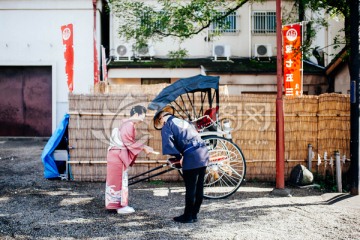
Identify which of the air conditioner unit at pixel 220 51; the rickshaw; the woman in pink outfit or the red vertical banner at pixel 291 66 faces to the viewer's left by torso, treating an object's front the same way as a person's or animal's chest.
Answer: the rickshaw

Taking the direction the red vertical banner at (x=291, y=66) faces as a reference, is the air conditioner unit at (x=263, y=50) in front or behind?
behind

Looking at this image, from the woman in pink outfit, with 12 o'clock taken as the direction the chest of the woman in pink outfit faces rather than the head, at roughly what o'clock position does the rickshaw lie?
The rickshaw is roughly at 11 o'clock from the woman in pink outfit.

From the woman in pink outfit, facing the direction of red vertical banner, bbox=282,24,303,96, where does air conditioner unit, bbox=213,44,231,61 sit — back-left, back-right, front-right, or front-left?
front-left

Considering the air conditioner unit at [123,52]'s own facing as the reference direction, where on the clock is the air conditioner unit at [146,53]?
the air conditioner unit at [146,53] is roughly at 9 o'clock from the air conditioner unit at [123,52].

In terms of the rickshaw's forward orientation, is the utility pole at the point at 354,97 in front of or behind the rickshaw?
behind

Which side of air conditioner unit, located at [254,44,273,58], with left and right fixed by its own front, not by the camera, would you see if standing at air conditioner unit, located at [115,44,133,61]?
right

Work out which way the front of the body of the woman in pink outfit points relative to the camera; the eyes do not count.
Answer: to the viewer's right

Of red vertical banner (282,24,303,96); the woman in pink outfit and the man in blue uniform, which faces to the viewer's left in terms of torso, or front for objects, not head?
the man in blue uniform

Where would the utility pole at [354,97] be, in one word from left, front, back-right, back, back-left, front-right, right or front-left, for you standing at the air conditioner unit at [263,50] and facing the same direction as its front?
front

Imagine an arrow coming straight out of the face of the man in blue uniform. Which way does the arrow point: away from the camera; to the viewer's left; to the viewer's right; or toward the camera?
to the viewer's left

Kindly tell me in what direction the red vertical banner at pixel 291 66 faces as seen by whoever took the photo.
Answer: facing the viewer

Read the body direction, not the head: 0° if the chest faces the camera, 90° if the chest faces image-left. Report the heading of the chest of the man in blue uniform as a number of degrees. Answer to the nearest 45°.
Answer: approximately 90°

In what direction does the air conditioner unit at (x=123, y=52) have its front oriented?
toward the camera

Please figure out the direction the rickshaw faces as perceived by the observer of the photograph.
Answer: facing to the left of the viewer

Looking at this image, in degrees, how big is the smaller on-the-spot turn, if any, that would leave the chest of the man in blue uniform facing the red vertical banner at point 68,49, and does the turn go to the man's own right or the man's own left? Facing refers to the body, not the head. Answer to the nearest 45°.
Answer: approximately 45° to the man's own right

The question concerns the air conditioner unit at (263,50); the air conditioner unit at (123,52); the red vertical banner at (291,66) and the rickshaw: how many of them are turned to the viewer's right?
0

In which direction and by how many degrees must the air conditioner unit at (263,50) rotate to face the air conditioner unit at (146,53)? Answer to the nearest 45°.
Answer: approximately 90° to its right

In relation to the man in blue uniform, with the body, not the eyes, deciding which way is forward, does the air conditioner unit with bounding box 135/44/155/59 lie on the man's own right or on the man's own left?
on the man's own right
